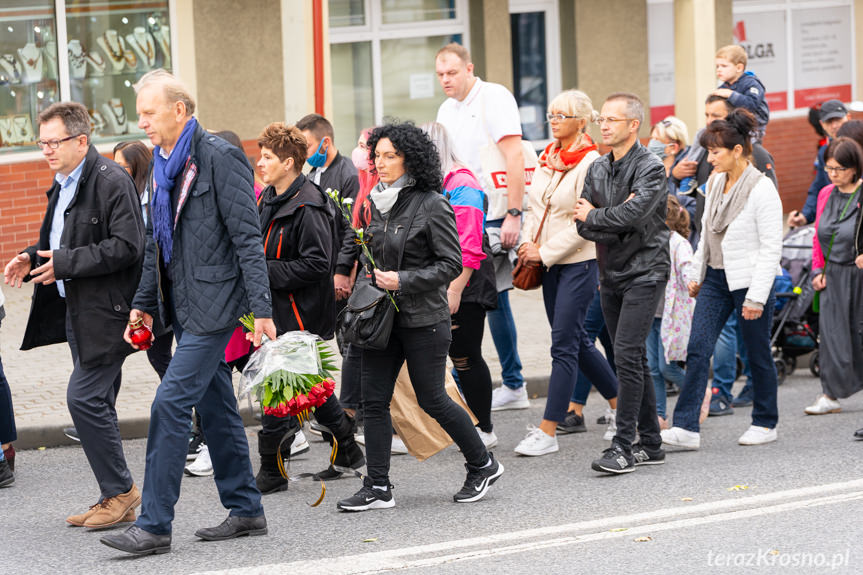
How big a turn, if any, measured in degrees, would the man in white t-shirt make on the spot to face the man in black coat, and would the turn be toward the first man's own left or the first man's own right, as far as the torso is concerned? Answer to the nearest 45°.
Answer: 0° — they already face them

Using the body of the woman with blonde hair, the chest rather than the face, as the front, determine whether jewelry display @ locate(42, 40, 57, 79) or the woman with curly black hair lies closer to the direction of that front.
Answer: the woman with curly black hair

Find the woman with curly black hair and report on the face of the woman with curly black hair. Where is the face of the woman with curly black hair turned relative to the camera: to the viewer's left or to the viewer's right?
to the viewer's left

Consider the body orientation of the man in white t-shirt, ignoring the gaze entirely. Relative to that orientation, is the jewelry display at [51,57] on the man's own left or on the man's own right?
on the man's own right
